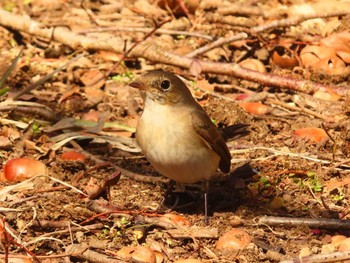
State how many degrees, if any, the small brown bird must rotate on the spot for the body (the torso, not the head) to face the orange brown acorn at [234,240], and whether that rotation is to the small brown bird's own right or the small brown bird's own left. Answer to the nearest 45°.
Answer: approximately 90° to the small brown bird's own left

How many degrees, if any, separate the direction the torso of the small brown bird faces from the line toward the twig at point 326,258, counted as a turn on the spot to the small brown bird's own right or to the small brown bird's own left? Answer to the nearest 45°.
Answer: approximately 90° to the small brown bird's own left

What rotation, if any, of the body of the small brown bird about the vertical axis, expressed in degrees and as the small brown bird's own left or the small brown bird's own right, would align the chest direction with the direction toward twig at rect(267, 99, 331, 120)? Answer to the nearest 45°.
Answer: approximately 180°

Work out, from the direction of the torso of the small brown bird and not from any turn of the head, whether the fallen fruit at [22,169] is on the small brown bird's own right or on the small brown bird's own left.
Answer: on the small brown bird's own right

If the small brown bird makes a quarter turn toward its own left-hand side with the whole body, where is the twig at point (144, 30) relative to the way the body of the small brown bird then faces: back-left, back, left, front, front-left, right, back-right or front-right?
back-left

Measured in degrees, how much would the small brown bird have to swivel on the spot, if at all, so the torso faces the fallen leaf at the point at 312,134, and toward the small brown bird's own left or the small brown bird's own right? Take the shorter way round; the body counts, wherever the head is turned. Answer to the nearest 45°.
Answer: approximately 180°

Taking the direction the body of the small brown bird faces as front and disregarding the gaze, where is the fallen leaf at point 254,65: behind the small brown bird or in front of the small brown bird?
behind

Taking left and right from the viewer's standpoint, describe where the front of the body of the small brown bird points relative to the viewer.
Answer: facing the viewer and to the left of the viewer
